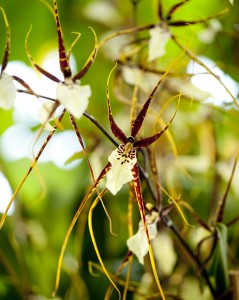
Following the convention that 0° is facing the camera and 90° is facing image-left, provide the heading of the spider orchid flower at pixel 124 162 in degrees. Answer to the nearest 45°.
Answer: approximately 0°

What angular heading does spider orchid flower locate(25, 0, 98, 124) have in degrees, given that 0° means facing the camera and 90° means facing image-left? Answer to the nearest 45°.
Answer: approximately 0°

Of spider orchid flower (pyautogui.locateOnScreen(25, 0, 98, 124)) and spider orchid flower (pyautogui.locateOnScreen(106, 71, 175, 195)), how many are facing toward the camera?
2
